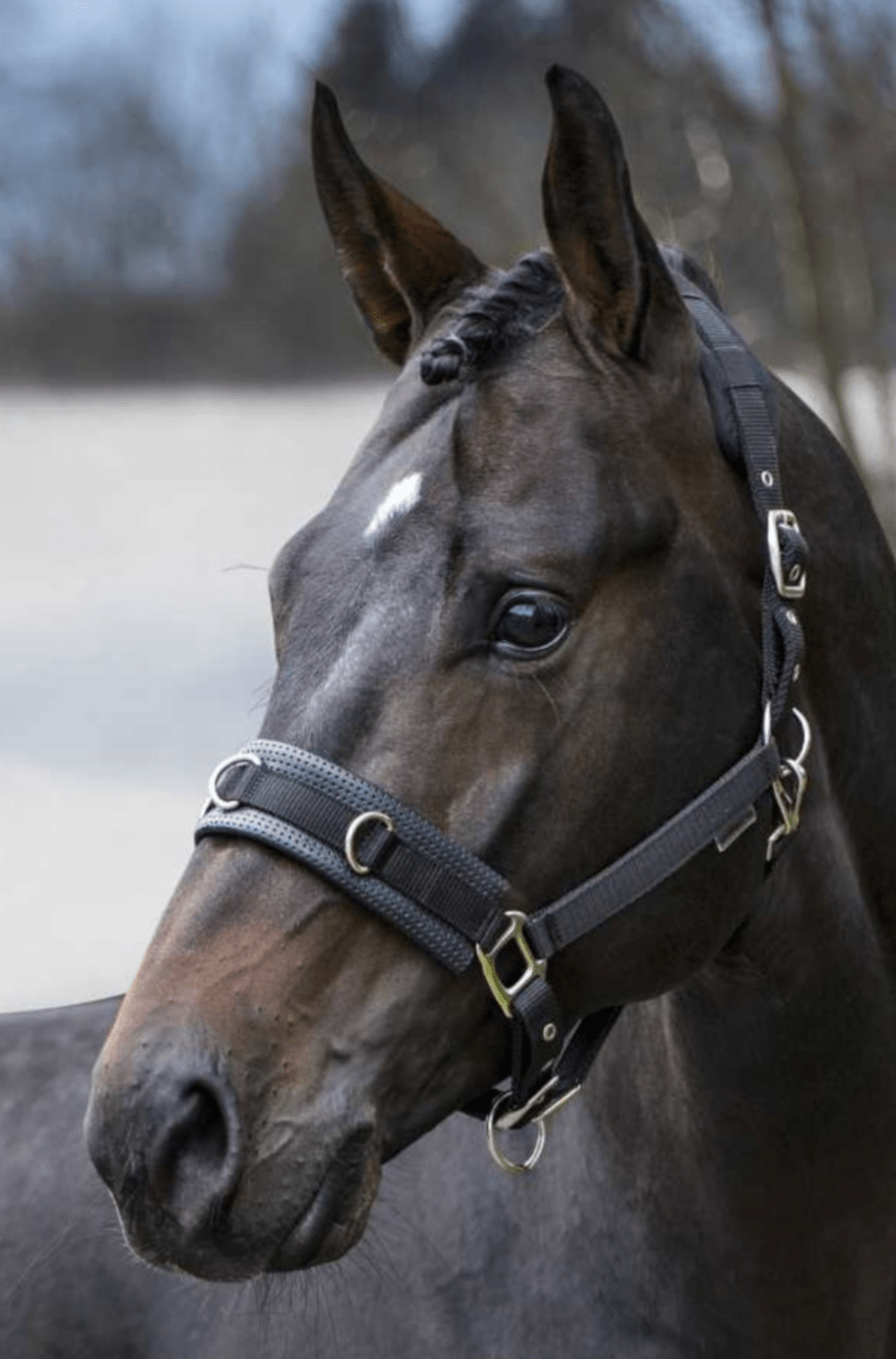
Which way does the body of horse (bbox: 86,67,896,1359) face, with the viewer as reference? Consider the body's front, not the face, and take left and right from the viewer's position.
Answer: facing the viewer and to the left of the viewer
